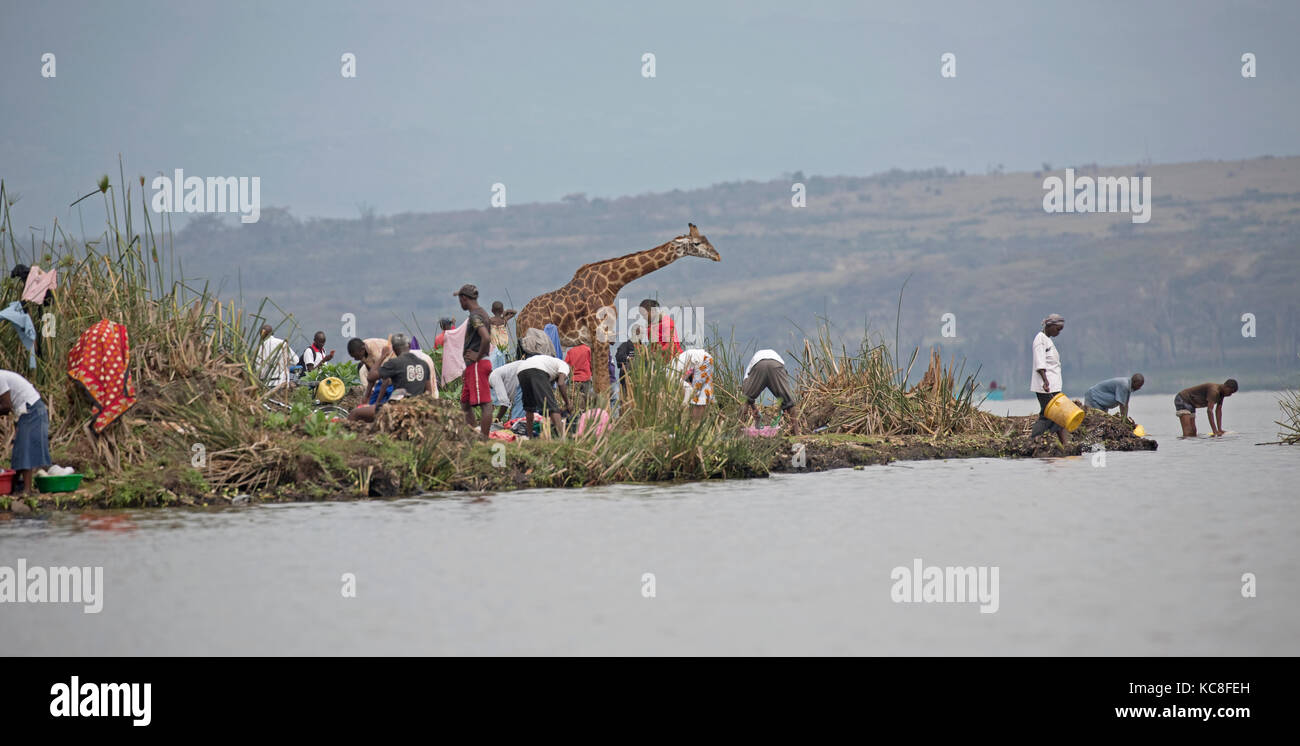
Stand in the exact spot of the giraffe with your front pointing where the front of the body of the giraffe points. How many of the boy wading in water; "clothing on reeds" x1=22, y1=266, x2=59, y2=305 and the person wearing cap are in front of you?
1

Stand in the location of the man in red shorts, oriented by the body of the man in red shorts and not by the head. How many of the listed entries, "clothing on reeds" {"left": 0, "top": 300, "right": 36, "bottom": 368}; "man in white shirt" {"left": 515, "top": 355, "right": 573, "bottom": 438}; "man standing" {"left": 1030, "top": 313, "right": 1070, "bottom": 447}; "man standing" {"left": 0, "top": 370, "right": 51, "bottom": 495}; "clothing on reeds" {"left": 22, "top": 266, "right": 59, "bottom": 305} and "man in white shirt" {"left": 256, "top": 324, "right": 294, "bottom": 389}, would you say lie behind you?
2

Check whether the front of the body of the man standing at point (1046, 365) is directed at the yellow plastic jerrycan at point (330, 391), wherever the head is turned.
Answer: no

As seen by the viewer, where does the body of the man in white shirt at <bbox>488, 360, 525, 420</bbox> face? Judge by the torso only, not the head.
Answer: to the viewer's left

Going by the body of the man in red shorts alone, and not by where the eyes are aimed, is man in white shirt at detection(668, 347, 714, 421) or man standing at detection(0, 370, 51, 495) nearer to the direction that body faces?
the man standing

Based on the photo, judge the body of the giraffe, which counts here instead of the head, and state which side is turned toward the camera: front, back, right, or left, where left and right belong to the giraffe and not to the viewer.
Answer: right

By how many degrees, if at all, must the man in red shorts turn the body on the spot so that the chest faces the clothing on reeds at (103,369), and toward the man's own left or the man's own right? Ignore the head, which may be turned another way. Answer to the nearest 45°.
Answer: approximately 45° to the man's own left

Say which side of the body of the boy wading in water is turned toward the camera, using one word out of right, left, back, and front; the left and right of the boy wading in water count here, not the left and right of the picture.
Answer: right

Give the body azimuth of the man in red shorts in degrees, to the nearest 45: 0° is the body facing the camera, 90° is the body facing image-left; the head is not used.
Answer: approximately 90°

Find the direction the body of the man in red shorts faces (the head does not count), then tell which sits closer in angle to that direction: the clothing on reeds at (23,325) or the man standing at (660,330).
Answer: the clothing on reeds

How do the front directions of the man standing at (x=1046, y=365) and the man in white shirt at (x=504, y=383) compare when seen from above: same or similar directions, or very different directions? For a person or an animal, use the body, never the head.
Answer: very different directions

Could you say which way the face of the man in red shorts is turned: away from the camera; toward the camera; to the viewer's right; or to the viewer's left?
to the viewer's left
